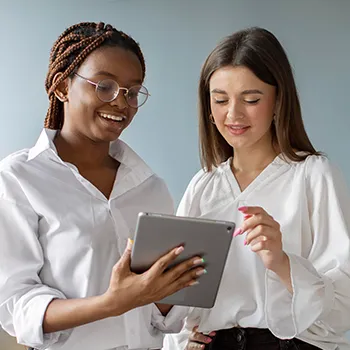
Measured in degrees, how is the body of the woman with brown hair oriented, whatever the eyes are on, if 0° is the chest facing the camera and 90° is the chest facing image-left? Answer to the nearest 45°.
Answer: approximately 45°

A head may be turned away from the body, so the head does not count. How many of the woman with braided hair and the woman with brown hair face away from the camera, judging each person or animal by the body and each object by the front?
0

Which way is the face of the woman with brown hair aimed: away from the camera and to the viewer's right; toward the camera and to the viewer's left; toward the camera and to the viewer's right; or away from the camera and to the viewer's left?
toward the camera and to the viewer's left

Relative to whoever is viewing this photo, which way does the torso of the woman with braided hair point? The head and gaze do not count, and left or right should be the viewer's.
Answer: facing the viewer and to the right of the viewer

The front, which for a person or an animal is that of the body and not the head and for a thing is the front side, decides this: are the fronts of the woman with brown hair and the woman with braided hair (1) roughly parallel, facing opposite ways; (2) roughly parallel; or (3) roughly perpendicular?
roughly perpendicular
